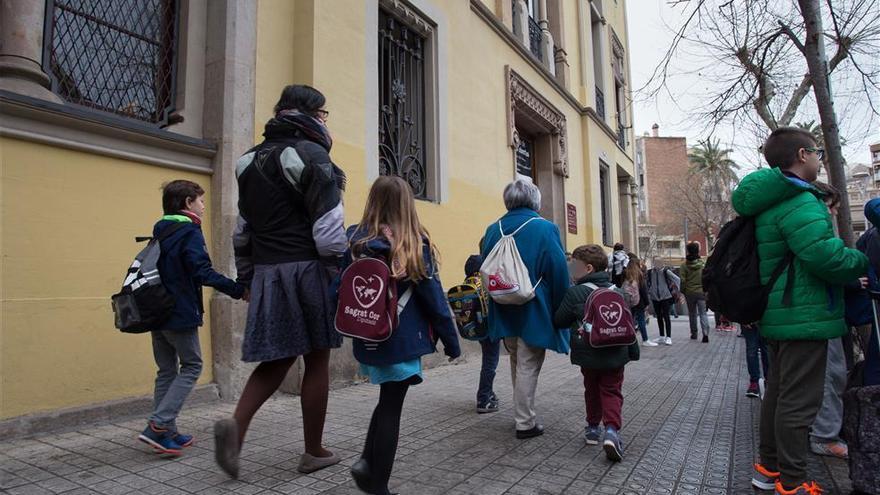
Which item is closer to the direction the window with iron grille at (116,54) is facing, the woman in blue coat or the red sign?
the woman in blue coat

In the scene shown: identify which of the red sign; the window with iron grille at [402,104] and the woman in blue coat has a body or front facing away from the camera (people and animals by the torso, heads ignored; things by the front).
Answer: the woman in blue coat

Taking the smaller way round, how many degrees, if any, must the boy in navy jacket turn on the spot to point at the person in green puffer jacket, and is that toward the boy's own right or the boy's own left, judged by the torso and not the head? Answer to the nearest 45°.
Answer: approximately 45° to the boy's own right

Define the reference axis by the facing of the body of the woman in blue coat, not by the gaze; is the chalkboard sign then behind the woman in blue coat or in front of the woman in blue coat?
in front

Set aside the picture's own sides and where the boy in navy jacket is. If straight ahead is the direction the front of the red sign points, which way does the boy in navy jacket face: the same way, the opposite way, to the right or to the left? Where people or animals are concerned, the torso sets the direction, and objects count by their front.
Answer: to the left

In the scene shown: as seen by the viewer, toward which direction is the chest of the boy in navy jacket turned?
to the viewer's right

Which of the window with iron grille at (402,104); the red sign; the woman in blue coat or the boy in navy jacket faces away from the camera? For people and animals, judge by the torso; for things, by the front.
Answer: the woman in blue coat

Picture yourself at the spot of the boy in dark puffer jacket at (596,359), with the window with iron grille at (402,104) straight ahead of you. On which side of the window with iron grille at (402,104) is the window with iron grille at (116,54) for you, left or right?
left

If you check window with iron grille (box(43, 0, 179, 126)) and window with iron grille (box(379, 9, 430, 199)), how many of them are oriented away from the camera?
0

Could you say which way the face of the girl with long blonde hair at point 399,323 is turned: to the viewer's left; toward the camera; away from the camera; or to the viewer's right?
away from the camera

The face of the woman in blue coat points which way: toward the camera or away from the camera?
away from the camera

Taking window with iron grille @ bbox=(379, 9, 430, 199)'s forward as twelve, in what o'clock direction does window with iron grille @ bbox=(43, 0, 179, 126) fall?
window with iron grille @ bbox=(43, 0, 179, 126) is roughly at 3 o'clock from window with iron grille @ bbox=(379, 9, 430, 199).

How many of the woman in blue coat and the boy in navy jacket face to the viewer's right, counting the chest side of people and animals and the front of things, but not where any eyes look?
1

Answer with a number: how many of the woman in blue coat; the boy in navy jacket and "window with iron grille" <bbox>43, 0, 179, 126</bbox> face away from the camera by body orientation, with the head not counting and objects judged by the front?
1

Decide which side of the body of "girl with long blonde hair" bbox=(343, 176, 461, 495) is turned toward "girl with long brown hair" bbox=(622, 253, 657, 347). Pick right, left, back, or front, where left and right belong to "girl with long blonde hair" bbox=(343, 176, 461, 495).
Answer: front

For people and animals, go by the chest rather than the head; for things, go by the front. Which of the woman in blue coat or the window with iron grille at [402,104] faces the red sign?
the woman in blue coat

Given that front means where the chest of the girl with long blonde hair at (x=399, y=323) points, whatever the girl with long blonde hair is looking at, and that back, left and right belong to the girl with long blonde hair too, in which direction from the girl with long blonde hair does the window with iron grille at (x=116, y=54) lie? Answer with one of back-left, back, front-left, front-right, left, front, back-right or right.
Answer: left

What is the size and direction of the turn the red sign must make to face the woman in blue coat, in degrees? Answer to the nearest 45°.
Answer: approximately 45° to its right
